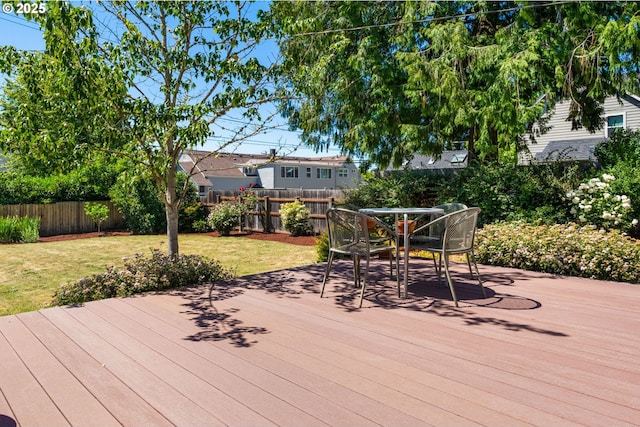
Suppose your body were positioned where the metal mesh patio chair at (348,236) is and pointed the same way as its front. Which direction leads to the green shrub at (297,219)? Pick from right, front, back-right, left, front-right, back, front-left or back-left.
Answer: front-left

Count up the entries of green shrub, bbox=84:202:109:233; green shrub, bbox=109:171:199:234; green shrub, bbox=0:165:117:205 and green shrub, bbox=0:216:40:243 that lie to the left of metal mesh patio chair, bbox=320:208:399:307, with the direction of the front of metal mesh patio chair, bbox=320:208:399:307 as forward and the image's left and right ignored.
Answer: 4

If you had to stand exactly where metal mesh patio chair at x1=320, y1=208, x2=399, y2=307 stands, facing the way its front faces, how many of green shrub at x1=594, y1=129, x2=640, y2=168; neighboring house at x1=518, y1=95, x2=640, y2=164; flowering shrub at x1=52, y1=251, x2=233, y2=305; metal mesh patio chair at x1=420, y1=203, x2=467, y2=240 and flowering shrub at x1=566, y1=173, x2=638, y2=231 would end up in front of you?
4

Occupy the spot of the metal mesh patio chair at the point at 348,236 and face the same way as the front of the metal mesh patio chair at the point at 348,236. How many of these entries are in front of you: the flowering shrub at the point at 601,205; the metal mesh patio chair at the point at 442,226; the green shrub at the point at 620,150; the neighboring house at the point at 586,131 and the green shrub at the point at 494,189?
5

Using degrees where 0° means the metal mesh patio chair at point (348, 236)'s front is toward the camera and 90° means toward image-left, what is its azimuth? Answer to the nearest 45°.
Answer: approximately 225°

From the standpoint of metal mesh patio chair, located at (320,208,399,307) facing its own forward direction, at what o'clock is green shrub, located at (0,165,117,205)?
The green shrub is roughly at 9 o'clock from the metal mesh patio chair.

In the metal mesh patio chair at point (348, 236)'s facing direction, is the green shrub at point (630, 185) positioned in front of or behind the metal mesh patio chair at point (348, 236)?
in front

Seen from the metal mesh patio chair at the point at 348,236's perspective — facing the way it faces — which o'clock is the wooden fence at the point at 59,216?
The wooden fence is roughly at 9 o'clock from the metal mesh patio chair.

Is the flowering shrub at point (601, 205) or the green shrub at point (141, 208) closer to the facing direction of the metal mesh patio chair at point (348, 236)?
the flowering shrub

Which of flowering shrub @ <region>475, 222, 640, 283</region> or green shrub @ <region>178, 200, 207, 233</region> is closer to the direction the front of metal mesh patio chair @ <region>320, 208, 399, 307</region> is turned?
the flowering shrub

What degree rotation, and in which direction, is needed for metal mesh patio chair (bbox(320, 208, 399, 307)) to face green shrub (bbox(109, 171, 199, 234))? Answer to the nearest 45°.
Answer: approximately 90° to its left

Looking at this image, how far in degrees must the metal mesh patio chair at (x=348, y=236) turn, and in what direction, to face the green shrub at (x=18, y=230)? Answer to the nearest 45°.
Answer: approximately 90° to its left

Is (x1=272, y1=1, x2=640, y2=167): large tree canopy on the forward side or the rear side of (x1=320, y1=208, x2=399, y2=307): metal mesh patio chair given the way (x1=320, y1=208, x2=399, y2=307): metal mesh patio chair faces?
on the forward side

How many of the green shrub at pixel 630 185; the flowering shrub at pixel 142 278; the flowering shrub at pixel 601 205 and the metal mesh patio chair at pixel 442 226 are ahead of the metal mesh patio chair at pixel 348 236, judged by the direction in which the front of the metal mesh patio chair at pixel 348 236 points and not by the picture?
3
